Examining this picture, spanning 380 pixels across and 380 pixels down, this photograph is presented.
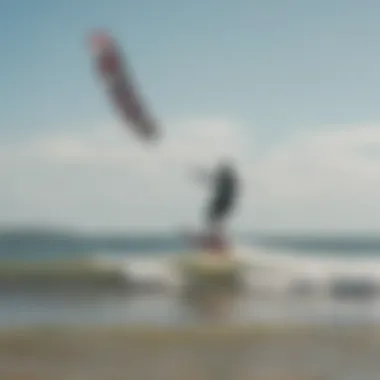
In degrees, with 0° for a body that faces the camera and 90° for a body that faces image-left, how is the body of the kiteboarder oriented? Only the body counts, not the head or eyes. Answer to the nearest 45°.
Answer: approximately 90°
